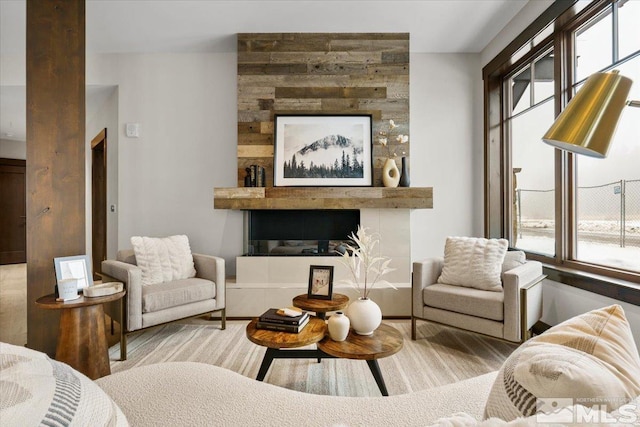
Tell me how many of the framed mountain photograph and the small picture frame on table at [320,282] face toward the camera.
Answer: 2

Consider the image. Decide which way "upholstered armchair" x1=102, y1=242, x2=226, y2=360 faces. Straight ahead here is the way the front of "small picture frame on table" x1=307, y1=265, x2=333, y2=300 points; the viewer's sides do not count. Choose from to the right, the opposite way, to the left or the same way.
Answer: to the left

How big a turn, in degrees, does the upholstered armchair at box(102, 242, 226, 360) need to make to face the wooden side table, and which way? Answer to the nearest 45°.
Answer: approximately 90° to its right

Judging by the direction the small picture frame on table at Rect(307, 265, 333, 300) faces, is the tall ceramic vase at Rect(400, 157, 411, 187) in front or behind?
behind

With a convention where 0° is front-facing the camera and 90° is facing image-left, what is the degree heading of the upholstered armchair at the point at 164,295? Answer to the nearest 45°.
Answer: approximately 315°

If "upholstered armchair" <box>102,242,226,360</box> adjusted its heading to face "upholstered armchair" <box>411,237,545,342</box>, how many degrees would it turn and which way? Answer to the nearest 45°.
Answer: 0° — it already faces it

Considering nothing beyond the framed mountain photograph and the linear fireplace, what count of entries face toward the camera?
2

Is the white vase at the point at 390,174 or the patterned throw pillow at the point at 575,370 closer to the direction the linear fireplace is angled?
the patterned throw pillow

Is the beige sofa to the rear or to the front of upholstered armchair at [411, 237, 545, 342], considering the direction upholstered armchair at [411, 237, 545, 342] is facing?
to the front

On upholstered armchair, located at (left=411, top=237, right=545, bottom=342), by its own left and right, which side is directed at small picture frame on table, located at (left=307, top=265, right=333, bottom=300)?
front

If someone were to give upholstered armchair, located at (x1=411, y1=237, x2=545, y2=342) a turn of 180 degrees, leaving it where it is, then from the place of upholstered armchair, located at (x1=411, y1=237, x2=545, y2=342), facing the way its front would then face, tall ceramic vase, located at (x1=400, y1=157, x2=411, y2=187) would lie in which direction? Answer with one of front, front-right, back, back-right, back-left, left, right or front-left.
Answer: left

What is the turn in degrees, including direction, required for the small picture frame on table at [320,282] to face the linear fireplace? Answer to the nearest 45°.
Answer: approximately 180°

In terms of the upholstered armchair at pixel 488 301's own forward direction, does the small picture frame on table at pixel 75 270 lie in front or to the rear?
in front

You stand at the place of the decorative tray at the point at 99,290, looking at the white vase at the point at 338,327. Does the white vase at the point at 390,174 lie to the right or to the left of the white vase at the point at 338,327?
left

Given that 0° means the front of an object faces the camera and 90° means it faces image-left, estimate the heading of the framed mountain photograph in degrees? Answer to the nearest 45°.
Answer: approximately 0°

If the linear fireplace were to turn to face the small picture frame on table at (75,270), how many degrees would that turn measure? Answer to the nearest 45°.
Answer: approximately 45° to its right

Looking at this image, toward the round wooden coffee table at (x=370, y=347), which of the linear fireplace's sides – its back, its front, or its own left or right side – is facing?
front
